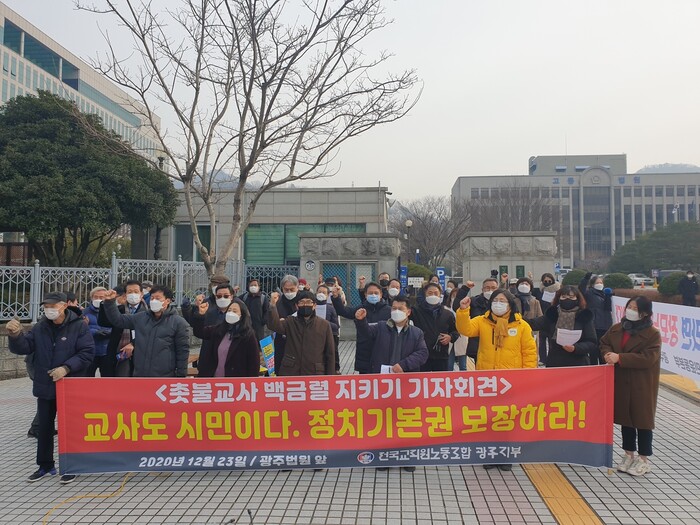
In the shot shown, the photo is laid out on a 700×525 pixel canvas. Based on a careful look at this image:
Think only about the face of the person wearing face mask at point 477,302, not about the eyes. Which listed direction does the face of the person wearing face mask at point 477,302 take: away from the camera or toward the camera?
toward the camera

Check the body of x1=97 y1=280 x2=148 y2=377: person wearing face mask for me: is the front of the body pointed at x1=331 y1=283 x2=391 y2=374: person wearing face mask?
no

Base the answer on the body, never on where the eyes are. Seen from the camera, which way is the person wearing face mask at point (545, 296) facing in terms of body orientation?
toward the camera

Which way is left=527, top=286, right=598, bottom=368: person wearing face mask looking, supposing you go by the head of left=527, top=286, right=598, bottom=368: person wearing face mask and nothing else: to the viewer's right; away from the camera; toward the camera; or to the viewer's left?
toward the camera

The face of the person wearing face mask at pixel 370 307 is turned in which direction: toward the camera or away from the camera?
toward the camera

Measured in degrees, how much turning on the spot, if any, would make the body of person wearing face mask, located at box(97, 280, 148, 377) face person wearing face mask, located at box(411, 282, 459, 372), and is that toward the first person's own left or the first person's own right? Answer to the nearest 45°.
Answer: approximately 45° to the first person's own left

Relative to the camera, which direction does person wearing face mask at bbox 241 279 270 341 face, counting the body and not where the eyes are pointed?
toward the camera

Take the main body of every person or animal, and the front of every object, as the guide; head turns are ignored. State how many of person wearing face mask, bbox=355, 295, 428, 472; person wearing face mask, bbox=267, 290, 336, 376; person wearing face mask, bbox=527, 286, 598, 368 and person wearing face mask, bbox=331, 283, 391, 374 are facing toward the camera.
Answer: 4

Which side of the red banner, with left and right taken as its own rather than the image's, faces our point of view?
front

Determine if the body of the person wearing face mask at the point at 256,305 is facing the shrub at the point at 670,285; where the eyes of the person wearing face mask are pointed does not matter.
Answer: no

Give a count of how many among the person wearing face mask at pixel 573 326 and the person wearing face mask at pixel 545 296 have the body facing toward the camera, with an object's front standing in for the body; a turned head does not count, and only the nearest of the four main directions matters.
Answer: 2

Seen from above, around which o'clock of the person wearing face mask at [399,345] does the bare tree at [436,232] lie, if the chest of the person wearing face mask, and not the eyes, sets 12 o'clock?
The bare tree is roughly at 6 o'clock from the person wearing face mask.

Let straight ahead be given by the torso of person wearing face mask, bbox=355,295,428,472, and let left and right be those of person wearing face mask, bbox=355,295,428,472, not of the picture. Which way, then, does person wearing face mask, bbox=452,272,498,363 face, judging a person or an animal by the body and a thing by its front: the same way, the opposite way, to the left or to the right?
the same way

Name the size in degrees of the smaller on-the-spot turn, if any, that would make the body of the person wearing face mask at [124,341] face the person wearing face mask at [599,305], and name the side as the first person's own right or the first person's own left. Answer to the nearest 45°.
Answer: approximately 90° to the first person's own left

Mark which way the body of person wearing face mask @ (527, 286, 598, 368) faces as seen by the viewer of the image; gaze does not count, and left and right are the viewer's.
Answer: facing the viewer
